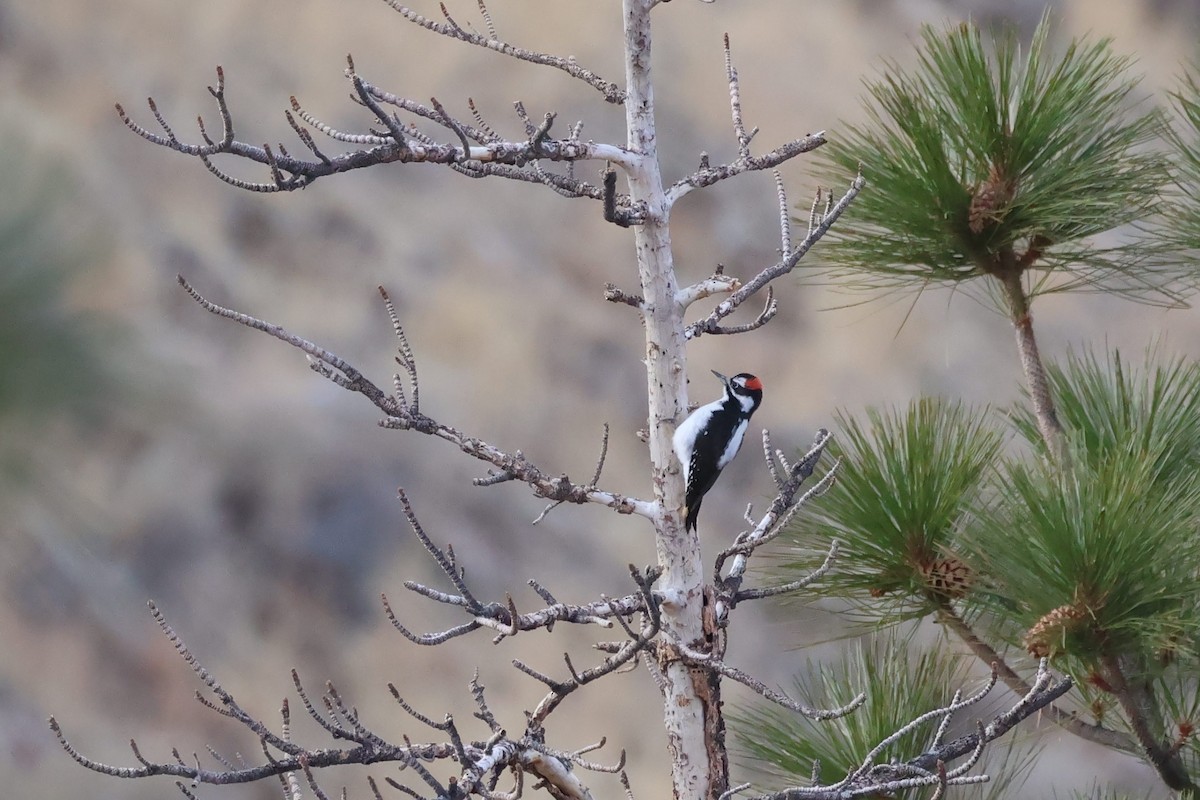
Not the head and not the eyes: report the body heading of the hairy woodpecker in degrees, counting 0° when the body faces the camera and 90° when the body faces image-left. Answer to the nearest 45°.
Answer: approximately 90°
